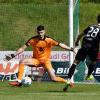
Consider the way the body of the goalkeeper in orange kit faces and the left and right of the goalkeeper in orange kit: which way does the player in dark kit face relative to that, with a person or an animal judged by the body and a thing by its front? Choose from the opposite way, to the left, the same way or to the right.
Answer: the opposite way

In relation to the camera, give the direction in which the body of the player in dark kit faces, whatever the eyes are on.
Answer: away from the camera

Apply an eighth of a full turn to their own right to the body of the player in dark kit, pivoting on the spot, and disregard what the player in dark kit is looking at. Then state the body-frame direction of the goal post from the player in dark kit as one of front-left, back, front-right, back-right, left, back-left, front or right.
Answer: front-left
